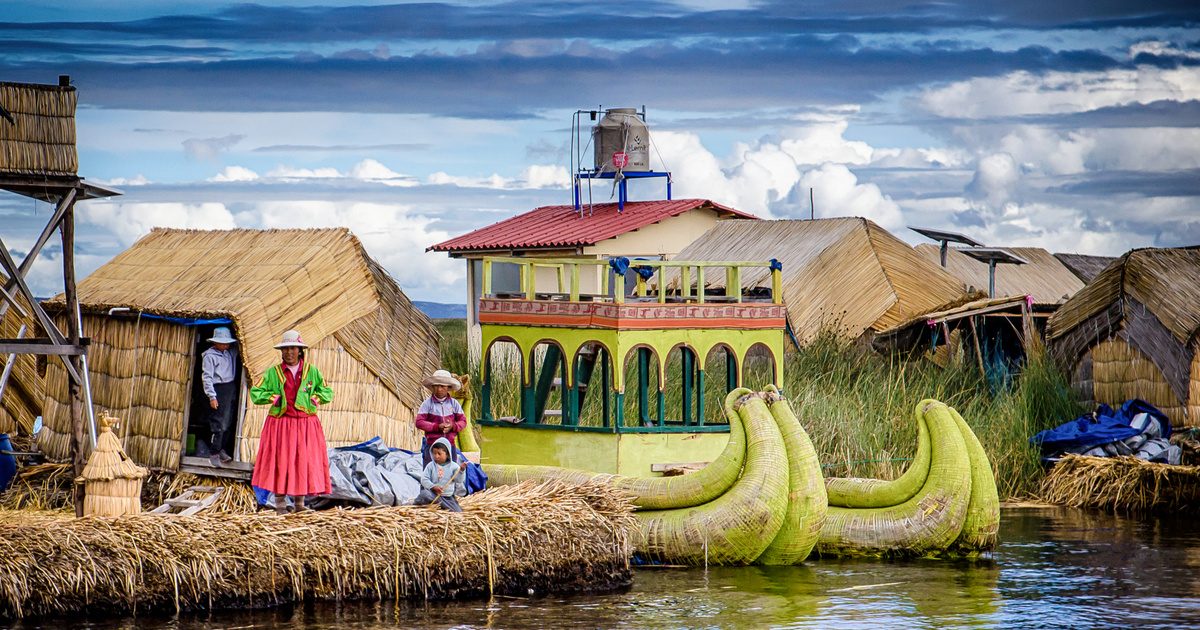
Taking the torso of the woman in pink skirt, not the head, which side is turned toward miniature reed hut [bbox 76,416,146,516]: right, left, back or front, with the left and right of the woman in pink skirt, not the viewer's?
right

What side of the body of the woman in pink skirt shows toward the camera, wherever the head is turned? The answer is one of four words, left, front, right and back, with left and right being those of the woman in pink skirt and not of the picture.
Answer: front

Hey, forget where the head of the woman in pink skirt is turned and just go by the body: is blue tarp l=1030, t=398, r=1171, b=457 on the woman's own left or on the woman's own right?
on the woman's own left

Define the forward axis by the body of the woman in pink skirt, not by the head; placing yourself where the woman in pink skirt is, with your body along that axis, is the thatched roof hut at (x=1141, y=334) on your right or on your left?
on your left

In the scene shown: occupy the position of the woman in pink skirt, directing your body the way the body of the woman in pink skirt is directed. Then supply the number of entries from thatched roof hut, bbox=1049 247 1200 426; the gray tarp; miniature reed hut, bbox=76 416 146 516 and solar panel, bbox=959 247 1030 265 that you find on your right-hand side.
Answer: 1

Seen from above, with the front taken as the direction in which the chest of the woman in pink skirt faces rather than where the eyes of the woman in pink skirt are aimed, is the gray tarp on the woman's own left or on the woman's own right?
on the woman's own left

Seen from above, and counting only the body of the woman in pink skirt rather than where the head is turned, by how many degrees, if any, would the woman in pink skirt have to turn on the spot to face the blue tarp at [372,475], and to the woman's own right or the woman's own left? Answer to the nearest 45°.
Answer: approximately 135° to the woman's own left

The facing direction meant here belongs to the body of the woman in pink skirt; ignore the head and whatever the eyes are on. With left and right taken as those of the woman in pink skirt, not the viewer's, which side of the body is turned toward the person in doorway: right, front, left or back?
back

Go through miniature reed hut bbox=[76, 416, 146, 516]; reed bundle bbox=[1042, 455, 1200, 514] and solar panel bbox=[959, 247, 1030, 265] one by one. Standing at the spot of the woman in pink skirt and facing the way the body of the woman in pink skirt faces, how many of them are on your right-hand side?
1
